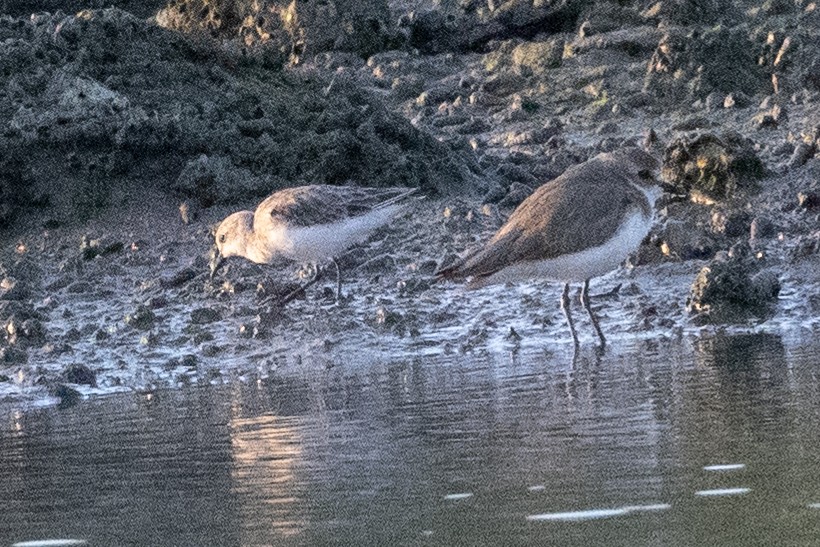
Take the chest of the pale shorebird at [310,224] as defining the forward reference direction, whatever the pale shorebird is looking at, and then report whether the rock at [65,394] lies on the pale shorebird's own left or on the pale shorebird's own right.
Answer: on the pale shorebird's own left

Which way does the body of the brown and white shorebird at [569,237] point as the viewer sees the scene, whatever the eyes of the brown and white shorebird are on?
to the viewer's right

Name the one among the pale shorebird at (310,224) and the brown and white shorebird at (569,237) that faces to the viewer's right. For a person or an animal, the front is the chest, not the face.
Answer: the brown and white shorebird at (569,237)

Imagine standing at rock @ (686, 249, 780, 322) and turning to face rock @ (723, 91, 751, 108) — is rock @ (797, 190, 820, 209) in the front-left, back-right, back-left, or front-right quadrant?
front-right

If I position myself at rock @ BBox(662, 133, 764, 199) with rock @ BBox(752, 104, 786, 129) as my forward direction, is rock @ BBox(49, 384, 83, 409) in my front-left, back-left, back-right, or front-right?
back-left

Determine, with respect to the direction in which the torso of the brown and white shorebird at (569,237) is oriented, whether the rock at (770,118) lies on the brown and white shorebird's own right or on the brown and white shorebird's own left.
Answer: on the brown and white shorebird's own left

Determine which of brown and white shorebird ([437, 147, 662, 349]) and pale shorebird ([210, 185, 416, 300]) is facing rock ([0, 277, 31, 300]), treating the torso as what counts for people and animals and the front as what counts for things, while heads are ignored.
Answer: pale shorebird ([210, 185, 416, 300])

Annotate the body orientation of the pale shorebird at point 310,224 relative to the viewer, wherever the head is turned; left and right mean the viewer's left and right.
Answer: facing to the left of the viewer

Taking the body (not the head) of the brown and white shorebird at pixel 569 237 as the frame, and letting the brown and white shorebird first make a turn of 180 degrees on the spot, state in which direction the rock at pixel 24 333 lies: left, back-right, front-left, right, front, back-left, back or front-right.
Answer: front

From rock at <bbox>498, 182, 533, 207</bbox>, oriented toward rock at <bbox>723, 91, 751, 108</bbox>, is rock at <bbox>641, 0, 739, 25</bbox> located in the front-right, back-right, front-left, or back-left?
front-left

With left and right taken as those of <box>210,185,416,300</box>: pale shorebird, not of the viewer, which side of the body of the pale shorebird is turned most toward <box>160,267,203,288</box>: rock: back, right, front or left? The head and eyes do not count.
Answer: front

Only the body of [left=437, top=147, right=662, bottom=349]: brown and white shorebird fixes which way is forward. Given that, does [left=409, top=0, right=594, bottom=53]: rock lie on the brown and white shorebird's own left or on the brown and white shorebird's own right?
on the brown and white shorebird's own left

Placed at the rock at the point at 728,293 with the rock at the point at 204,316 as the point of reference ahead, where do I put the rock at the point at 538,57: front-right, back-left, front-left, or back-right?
front-right

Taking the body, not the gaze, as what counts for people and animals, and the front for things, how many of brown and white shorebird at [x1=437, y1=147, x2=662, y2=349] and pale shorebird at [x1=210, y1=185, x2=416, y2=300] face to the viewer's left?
1

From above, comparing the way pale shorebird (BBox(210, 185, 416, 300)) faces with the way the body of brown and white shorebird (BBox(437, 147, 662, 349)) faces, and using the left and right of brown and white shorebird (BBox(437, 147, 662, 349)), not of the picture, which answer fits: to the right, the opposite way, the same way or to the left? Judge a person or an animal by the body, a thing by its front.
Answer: the opposite way
